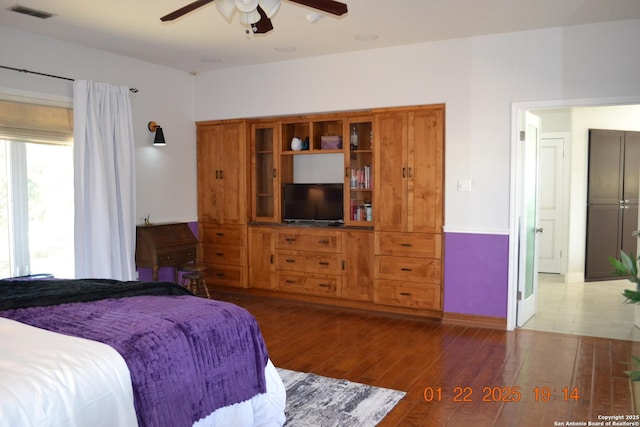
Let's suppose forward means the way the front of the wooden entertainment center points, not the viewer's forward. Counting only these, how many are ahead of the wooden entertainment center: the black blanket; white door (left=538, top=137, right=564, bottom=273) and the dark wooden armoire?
1

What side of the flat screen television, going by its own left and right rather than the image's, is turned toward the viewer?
front

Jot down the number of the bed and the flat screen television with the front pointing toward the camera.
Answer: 1

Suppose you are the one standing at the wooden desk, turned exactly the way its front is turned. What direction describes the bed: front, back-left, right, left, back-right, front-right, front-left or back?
front-right

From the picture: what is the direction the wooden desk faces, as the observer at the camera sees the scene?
facing the viewer and to the right of the viewer

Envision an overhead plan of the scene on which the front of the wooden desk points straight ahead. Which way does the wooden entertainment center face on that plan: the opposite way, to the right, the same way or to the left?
to the right

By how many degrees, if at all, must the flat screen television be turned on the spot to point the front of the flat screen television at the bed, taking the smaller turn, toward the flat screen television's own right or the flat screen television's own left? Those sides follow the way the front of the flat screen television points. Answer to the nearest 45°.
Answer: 0° — it already faces it

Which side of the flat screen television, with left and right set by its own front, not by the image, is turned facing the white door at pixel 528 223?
left

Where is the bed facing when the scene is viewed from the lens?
facing away from the viewer and to the right of the viewer

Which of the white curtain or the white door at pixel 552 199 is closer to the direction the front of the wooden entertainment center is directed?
the white curtain

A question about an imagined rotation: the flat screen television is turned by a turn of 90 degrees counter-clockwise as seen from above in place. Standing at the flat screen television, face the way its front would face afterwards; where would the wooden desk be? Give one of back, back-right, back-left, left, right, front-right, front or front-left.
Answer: back

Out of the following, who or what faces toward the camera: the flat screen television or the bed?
the flat screen television

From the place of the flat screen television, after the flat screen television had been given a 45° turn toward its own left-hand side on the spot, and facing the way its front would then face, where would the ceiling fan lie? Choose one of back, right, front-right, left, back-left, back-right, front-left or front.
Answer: front-right

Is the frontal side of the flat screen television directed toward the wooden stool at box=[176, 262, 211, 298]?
no

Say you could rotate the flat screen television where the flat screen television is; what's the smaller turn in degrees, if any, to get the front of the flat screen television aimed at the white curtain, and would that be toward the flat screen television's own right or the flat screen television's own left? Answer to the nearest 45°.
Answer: approximately 90° to the flat screen television's own right

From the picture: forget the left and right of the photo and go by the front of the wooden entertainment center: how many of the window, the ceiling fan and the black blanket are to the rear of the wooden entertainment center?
0

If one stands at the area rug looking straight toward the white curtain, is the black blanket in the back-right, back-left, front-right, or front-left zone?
front-left

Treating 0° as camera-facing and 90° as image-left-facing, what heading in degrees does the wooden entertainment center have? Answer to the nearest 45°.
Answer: approximately 45°

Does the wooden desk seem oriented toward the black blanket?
no

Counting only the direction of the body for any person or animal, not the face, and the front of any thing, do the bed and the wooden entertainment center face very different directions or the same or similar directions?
very different directions

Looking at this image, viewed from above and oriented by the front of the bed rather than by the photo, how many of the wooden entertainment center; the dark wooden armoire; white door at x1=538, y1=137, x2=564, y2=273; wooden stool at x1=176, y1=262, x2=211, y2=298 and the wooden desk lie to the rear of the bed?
0
